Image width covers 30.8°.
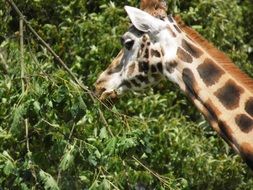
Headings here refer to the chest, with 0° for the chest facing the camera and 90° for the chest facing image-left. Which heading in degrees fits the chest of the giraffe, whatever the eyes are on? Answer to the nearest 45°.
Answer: approximately 90°
